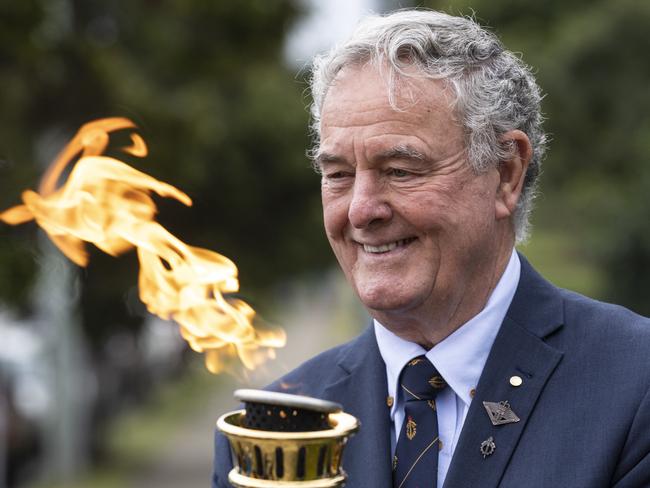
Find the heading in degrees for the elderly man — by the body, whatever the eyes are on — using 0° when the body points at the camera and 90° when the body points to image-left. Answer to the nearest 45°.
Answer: approximately 45°

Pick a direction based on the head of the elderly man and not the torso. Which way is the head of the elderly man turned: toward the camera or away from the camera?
toward the camera
